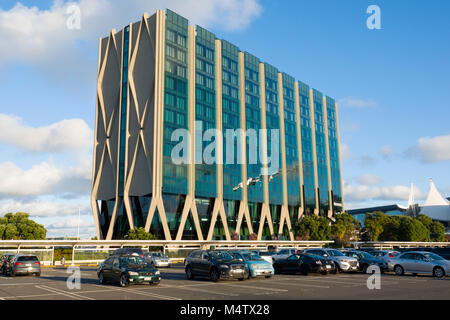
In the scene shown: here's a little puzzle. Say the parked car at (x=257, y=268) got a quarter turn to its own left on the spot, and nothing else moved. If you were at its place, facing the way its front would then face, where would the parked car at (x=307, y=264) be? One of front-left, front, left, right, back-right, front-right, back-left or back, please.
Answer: front

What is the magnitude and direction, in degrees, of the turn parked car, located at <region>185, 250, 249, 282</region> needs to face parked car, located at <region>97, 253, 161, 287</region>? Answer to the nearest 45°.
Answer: approximately 90° to its right

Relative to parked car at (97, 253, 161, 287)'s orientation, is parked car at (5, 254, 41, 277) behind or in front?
behind

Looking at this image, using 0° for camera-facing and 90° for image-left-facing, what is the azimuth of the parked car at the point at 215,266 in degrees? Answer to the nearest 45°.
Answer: approximately 315°
